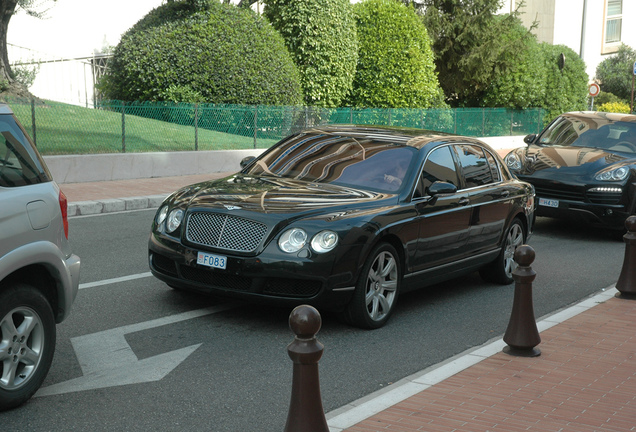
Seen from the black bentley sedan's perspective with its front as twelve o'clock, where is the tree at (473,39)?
The tree is roughly at 5 o'clock from the black bentley sedan.

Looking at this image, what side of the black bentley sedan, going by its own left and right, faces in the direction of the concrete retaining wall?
right

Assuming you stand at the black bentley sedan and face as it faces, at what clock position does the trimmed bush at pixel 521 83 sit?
The trimmed bush is roughly at 5 o'clock from the black bentley sedan.

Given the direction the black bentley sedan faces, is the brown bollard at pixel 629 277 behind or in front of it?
behind

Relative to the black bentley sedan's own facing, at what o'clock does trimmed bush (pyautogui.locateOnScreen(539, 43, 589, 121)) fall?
The trimmed bush is roughly at 5 o'clock from the black bentley sedan.

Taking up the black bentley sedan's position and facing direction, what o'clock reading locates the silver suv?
The silver suv is roughly at 12 o'clock from the black bentley sedan.

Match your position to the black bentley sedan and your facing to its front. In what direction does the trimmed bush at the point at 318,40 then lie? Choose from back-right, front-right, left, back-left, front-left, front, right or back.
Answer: back-right

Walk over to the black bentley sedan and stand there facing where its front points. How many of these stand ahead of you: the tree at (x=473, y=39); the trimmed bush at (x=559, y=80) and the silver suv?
1

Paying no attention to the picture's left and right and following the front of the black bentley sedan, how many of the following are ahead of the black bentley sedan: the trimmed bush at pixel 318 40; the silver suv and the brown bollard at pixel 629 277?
1

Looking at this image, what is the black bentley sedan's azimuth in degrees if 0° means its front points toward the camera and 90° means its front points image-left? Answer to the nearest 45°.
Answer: approximately 45°

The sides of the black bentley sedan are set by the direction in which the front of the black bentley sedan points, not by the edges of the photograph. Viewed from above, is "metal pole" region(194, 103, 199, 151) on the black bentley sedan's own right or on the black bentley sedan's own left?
on the black bentley sedan's own right

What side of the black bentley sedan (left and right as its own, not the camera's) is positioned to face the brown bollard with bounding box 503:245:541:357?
left
